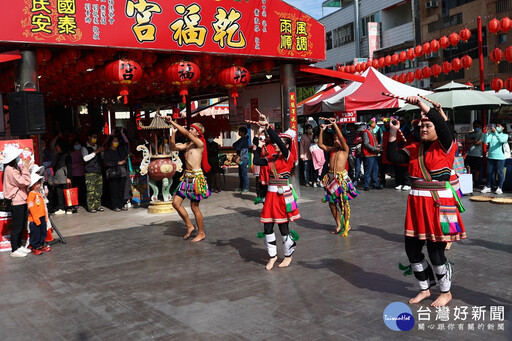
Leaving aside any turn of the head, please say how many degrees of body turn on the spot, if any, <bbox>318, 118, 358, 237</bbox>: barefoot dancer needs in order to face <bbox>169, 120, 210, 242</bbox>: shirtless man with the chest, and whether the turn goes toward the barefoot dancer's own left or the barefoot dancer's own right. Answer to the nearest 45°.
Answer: approximately 45° to the barefoot dancer's own right

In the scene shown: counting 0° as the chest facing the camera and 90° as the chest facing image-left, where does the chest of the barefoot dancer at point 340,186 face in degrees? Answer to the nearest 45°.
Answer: approximately 45°

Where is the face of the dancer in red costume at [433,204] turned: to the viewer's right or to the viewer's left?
to the viewer's left

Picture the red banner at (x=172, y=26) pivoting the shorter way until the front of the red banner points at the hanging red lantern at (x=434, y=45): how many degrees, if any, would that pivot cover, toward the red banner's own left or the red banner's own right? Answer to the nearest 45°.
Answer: approximately 135° to the red banner's own left

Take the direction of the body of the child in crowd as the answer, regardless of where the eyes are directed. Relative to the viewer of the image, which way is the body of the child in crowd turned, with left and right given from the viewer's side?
facing the viewer and to the right of the viewer

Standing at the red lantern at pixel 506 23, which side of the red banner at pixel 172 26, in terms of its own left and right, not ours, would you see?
left

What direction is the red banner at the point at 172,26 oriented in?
toward the camera

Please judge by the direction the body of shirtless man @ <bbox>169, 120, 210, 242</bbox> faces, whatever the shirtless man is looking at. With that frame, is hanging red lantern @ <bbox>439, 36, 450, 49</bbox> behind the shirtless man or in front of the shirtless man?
behind

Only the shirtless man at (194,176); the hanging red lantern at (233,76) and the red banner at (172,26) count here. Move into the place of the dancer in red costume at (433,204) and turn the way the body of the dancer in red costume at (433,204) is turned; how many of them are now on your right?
3

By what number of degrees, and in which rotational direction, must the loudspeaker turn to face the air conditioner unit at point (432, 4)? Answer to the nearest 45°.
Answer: approximately 90° to its left

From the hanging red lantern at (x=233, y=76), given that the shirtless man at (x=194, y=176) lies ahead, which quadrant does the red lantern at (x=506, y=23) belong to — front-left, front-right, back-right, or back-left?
back-left

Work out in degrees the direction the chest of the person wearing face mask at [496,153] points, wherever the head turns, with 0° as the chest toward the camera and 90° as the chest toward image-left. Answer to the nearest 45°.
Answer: approximately 45°

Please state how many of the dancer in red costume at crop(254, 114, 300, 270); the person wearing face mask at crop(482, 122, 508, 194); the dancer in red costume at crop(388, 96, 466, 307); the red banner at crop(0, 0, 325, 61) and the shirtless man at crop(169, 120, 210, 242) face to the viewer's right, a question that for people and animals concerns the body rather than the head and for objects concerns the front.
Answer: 0

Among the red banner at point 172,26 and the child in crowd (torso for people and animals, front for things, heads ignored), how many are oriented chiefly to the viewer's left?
0
